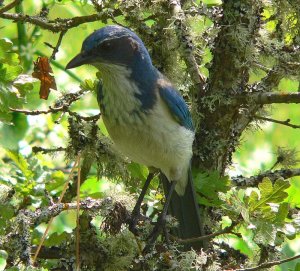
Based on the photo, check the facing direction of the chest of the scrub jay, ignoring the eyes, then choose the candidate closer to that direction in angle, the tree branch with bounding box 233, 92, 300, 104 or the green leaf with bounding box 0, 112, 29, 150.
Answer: the green leaf

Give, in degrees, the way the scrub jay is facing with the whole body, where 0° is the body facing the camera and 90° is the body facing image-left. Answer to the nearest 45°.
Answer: approximately 45°
